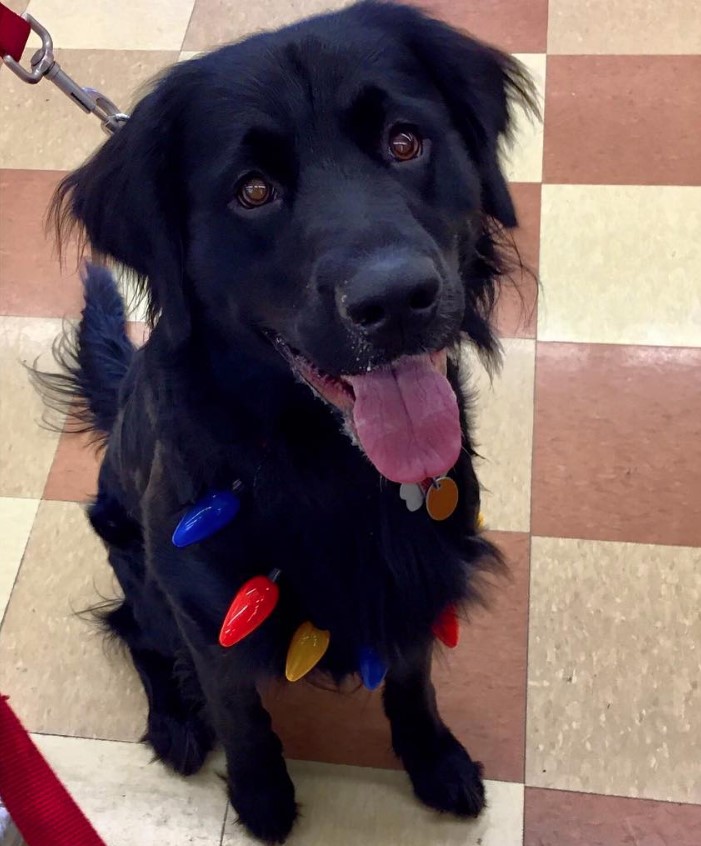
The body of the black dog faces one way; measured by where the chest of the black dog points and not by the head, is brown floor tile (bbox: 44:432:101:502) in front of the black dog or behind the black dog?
behind

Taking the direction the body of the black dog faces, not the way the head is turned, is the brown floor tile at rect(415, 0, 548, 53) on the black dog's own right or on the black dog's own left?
on the black dog's own left

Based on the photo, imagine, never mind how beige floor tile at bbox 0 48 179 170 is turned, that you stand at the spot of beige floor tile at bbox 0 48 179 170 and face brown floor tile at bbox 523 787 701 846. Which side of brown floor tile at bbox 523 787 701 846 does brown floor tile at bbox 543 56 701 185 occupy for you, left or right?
left

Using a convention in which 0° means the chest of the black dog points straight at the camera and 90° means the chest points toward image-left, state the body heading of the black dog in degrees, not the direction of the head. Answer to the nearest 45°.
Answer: approximately 315°

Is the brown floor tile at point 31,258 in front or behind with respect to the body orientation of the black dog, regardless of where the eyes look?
behind
